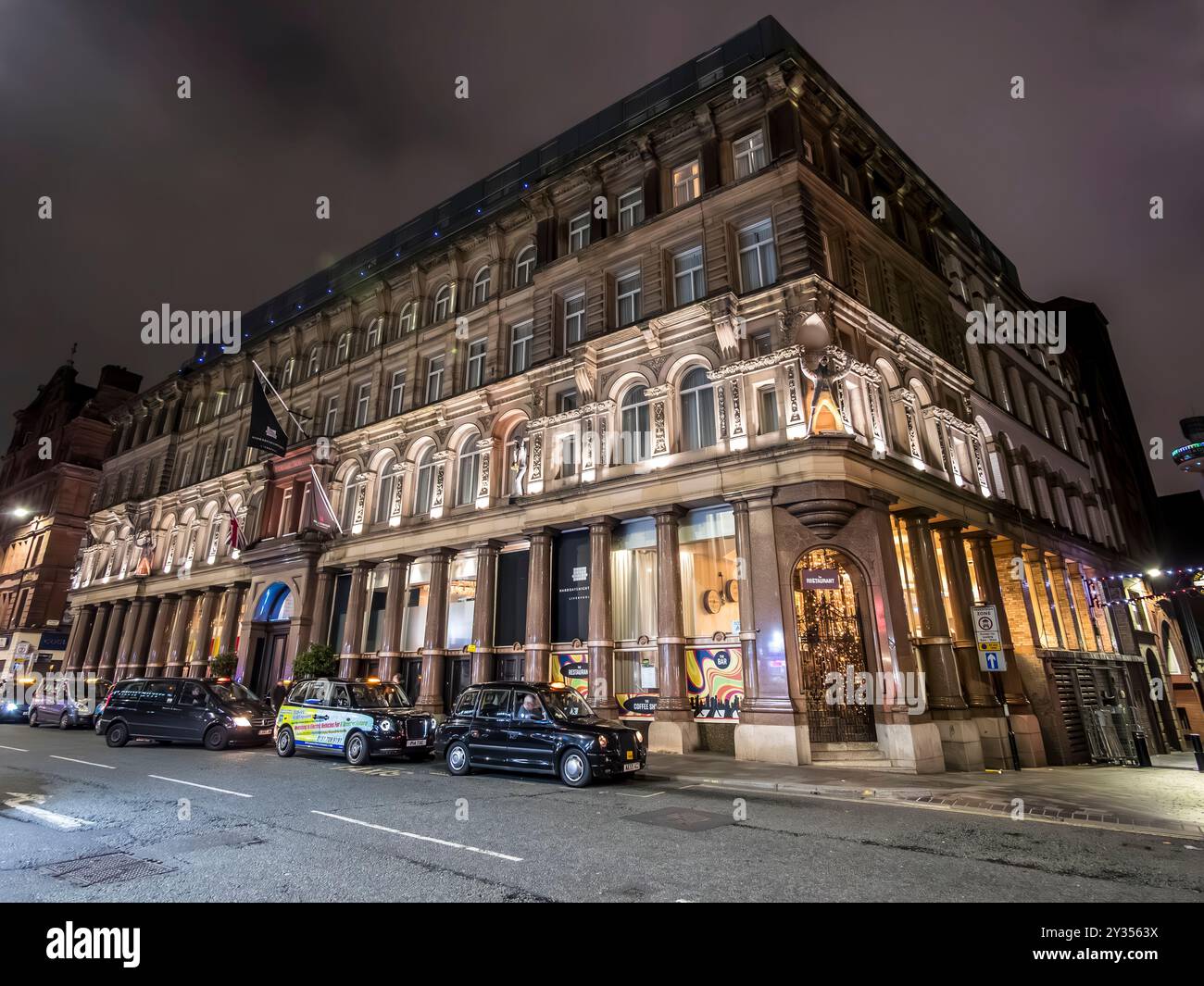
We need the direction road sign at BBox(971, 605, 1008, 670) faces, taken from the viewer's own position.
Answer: facing the viewer

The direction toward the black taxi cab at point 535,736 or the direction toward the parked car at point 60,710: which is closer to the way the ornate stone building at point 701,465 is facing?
the black taxi cab

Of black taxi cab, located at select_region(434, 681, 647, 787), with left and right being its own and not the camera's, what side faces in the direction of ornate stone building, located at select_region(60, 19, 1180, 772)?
left

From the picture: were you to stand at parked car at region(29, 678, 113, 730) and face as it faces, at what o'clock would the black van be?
The black van is roughly at 1 o'clock from the parked car.

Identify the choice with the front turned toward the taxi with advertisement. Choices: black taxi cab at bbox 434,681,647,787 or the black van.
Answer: the black van

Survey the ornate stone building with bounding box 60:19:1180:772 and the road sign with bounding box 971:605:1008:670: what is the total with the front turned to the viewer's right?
0

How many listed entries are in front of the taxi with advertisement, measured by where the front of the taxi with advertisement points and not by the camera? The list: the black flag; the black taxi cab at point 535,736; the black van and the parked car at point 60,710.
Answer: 1

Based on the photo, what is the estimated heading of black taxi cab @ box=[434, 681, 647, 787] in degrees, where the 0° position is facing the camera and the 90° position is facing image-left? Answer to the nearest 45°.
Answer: approximately 315°

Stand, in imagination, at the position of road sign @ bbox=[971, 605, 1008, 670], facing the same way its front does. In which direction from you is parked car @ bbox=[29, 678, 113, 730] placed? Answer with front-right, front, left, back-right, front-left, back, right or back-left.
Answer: right

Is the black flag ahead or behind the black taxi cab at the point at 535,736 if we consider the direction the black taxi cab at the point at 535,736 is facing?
behind

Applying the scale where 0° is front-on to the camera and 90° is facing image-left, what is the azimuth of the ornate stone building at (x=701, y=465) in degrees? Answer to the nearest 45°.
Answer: approximately 45°

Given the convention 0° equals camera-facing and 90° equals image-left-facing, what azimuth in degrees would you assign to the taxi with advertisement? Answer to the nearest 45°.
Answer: approximately 315°

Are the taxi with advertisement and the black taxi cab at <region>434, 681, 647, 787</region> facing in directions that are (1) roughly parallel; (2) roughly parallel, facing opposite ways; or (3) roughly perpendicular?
roughly parallel

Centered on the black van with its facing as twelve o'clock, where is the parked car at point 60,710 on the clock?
The parked car is roughly at 7 o'clock from the black van.

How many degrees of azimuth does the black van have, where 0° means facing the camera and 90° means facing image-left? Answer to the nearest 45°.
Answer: approximately 315°
